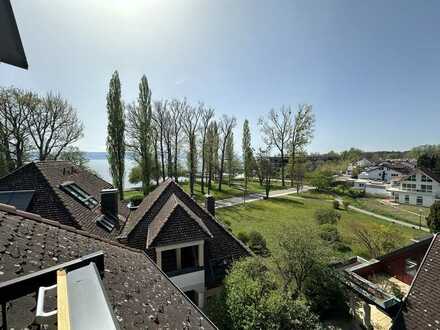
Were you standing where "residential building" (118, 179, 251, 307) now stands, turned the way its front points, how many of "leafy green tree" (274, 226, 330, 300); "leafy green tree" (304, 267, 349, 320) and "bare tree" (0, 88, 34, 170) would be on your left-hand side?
2

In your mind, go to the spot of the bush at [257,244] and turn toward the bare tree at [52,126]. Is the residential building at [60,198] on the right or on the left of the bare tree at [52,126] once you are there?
left

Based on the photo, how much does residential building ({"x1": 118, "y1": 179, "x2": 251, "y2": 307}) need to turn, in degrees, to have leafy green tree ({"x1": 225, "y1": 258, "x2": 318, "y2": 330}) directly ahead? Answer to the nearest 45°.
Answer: approximately 45° to its left

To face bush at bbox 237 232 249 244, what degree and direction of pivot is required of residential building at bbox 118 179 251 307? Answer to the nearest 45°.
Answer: approximately 135° to its left

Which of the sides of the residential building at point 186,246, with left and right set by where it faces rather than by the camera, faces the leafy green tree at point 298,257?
left

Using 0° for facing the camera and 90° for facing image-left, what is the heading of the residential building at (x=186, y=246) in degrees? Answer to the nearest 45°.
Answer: approximately 0°

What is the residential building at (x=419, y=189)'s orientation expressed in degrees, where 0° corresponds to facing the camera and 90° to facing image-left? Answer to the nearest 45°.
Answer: approximately 45°

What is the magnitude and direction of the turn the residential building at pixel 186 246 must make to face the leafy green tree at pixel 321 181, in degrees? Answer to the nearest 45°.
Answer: approximately 135° to its left

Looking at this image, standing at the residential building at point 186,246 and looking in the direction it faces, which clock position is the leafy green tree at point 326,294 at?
The leafy green tree is roughly at 9 o'clock from the residential building.

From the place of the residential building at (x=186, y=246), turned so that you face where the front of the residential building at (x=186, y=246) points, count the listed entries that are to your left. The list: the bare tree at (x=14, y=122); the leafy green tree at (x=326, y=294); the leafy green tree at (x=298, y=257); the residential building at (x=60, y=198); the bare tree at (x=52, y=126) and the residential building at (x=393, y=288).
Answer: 3

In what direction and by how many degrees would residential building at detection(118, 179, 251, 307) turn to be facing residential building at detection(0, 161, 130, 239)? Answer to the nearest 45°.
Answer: approximately 90° to its right
